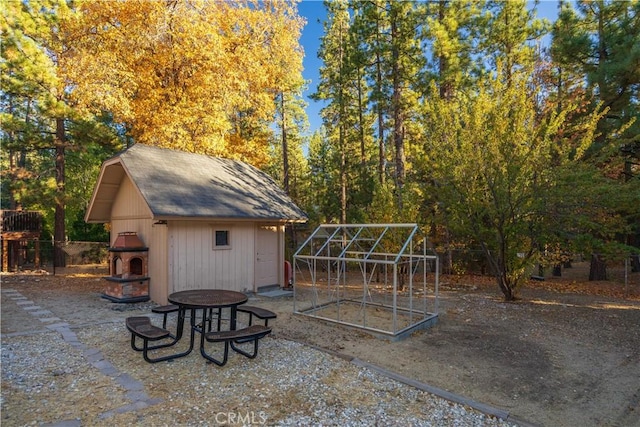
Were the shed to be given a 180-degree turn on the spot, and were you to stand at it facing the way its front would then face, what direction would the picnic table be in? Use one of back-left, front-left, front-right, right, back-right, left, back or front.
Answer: back-left

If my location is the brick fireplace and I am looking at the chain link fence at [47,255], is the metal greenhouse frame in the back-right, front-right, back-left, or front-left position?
back-right

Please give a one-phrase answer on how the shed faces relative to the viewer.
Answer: facing the viewer and to the right of the viewer

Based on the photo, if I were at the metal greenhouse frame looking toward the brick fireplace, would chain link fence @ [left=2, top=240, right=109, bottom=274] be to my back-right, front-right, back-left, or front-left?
front-right

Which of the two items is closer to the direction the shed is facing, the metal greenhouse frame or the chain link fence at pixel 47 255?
the metal greenhouse frame

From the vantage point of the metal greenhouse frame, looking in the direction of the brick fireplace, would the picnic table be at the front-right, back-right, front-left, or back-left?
front-left

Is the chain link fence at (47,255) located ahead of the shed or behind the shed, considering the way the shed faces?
behind

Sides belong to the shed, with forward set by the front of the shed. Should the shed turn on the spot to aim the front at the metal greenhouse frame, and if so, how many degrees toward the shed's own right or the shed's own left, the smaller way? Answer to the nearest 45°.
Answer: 0° — it already faces it
